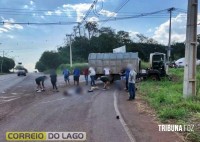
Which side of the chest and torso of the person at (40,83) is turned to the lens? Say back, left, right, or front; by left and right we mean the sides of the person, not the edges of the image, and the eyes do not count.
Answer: right

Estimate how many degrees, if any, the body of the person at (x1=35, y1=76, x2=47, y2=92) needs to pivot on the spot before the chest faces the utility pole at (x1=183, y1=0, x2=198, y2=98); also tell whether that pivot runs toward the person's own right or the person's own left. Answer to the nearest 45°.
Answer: approximately 45° to the person's own right

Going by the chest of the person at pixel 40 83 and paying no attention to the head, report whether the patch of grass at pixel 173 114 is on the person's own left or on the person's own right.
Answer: on the person's own right

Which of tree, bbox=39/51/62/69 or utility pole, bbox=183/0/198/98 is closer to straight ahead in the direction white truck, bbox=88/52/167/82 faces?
the utility pole

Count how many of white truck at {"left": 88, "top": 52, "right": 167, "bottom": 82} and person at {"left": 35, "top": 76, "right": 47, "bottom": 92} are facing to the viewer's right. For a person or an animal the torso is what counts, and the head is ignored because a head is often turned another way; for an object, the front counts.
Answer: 2

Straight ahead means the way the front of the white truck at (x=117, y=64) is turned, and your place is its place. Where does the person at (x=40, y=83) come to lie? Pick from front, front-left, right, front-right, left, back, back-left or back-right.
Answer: back-right

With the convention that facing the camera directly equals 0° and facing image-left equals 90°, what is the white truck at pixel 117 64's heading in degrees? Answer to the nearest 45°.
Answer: approximately 270°

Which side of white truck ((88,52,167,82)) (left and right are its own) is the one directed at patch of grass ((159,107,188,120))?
right
